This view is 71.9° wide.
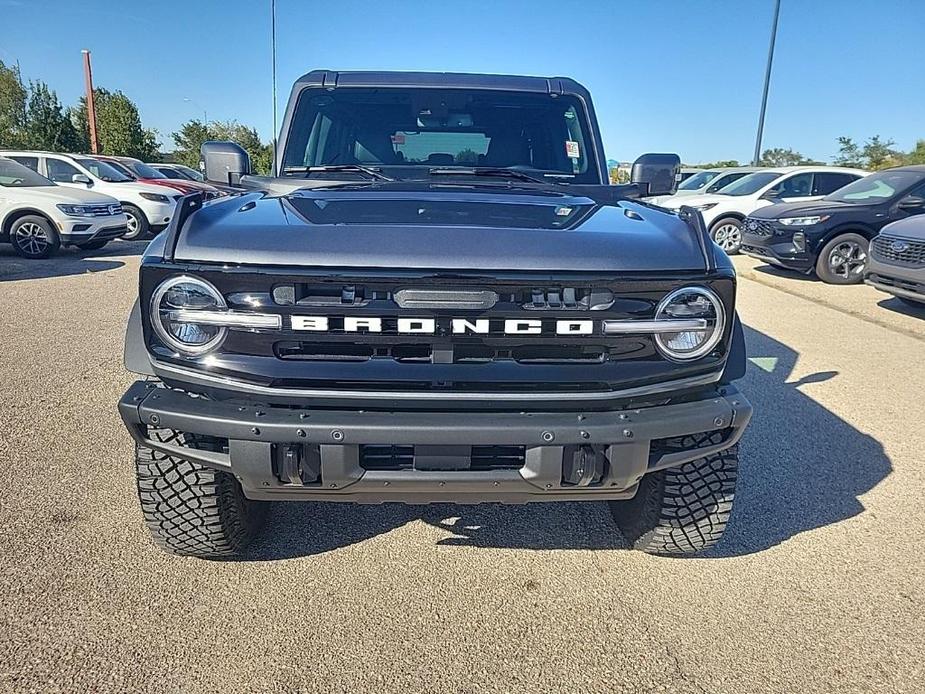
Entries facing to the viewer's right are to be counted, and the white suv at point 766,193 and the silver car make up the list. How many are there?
0

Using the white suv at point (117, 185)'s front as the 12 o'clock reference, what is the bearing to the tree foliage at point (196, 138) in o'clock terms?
The tree foliage is roughly at 8 o'clock from the white suv.

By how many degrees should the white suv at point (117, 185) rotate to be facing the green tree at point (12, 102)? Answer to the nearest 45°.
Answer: approximately 135° to its left

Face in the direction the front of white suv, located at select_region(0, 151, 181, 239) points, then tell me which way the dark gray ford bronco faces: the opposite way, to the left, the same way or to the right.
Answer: to the right

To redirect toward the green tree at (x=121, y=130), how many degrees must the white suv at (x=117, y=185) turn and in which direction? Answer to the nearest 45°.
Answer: approximately 135° to its left

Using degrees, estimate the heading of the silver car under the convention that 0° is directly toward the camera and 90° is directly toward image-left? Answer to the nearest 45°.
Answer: approximately 45°

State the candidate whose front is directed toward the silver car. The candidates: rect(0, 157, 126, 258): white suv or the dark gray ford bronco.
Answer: the white suv

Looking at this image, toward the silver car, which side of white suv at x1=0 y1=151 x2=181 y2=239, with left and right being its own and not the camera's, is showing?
front

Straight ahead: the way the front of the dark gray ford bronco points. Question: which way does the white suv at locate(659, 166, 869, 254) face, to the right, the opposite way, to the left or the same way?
to the right

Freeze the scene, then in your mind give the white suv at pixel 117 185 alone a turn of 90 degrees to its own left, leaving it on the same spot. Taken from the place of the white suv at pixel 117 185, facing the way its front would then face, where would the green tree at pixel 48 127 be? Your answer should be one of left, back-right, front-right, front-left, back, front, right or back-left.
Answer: front-left

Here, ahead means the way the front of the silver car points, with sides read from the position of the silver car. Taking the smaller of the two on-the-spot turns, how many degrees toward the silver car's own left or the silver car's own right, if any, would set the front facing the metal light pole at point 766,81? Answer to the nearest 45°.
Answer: approximately 135° to the silver car's own right

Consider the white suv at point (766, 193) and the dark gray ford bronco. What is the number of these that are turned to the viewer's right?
0

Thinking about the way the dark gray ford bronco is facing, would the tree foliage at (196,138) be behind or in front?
behind

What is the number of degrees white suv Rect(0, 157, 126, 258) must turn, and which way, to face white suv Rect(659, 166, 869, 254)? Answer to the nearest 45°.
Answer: approximately 45° to its left

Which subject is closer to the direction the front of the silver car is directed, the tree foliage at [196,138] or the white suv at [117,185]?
the white suv
